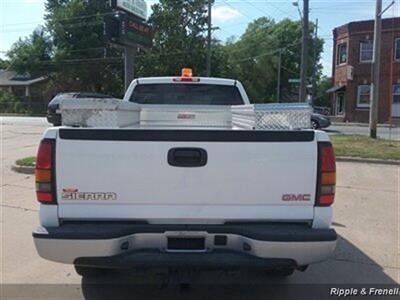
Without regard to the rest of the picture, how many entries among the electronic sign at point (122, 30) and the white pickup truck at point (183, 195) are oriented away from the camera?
1

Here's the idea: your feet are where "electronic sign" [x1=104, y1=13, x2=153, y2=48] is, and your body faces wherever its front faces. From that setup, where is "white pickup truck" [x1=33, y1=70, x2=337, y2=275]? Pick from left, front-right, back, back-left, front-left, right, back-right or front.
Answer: front-right

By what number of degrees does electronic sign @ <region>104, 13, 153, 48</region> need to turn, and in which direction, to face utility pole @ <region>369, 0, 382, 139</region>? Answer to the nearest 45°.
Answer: approximately 45° to its left

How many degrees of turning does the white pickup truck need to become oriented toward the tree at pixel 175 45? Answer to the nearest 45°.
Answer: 0° — it already faces it

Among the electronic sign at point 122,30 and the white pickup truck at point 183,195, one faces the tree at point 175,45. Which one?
the white pickup truck

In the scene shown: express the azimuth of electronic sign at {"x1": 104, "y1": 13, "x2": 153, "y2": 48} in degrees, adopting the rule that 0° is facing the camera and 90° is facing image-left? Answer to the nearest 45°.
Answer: approximately 315°

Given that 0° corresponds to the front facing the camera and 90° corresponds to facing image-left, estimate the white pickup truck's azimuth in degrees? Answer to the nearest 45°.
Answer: approximately 180°

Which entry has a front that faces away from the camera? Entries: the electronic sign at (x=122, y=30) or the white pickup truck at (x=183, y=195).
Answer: the white pickup truck
